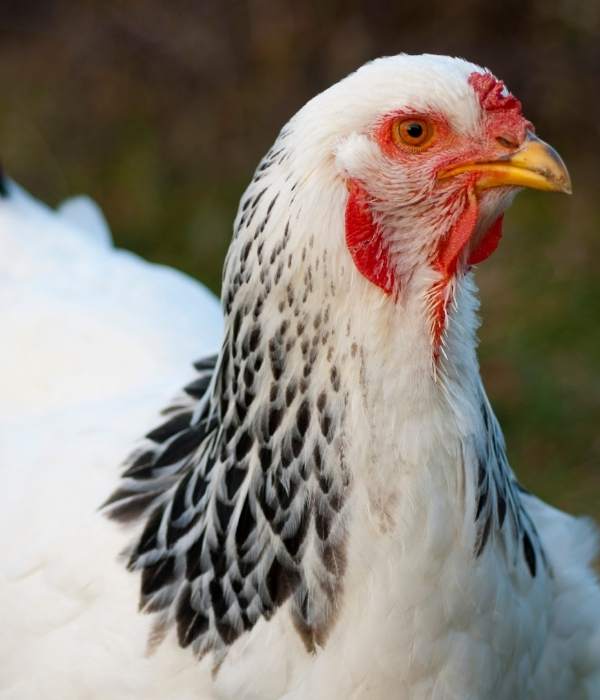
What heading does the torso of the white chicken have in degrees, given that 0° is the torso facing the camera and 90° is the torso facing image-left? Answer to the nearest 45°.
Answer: approximately 315°
